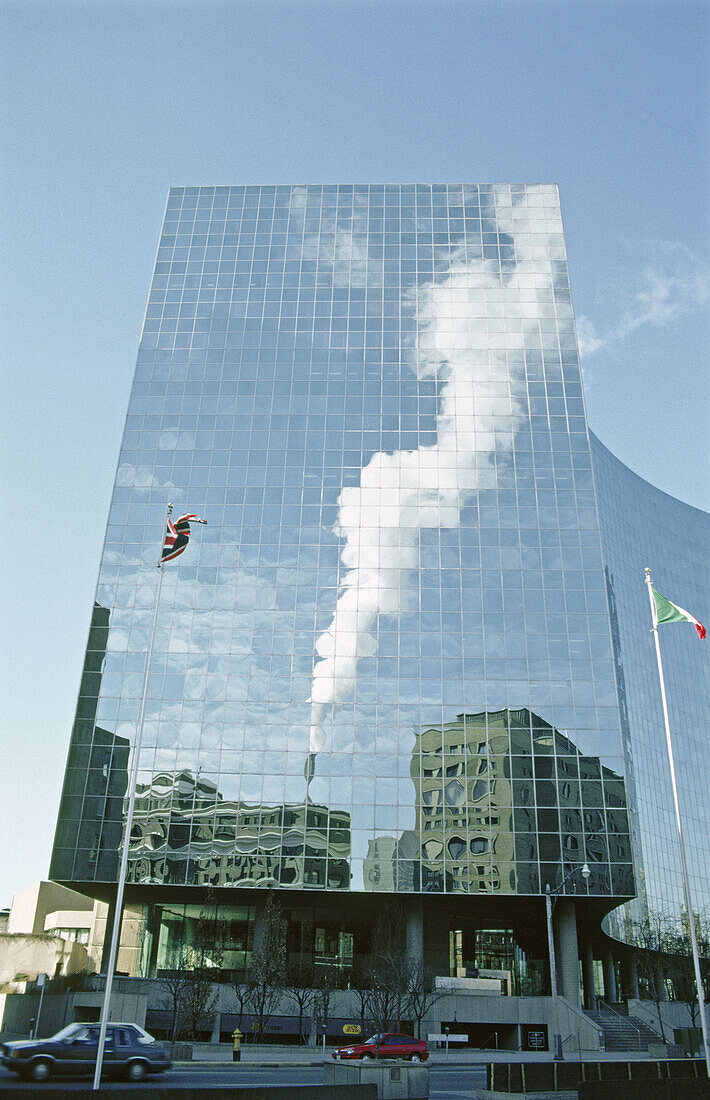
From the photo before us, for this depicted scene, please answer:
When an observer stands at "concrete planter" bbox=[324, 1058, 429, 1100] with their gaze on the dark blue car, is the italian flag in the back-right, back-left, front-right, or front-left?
back-right

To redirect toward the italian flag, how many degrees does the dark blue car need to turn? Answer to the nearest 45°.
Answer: approximately 180°

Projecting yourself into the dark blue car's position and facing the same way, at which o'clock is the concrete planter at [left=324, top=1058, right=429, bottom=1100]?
The concrete planter is roughly at 7 o'clock from the dark blue car.

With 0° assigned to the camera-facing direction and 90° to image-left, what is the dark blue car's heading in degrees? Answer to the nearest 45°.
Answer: approximately 90°
